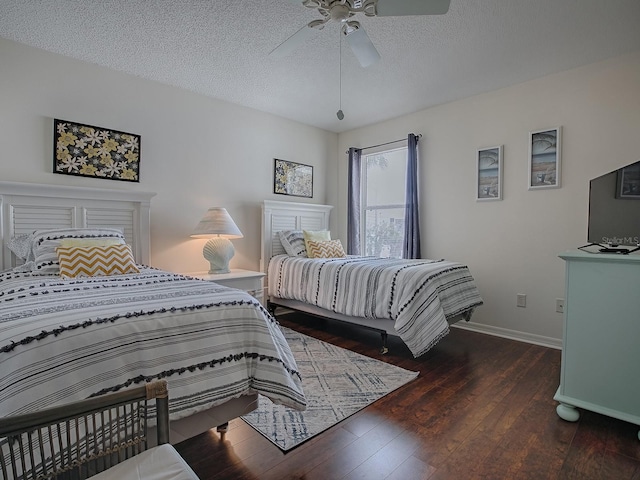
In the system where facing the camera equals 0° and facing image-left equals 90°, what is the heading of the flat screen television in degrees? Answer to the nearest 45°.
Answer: approximately 45°

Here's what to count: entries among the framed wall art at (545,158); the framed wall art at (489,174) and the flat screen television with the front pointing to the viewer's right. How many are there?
0

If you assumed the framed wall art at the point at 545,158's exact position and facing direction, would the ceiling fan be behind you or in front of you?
in front

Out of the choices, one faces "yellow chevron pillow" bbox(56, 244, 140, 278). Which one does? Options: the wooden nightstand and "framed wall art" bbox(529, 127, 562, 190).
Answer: the framed wall art

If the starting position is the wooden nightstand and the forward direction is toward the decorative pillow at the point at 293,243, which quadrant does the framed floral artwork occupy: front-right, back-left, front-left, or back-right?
back-left

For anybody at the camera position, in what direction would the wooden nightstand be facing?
facing the viewer and to the right of the viewer

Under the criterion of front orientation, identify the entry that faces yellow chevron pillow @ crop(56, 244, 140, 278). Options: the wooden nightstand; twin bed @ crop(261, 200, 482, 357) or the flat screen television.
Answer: the flat screen television

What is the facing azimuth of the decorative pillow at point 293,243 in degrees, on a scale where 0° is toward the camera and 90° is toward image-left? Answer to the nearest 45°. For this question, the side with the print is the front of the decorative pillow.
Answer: approximately 315°

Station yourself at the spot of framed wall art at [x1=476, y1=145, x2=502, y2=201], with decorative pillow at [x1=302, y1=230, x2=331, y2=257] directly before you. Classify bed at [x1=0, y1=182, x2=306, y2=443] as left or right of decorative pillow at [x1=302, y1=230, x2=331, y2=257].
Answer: left

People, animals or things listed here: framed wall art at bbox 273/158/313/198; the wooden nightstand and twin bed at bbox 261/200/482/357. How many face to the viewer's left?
0

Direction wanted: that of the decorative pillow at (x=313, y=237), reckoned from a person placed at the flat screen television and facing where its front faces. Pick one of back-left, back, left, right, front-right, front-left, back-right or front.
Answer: front-right

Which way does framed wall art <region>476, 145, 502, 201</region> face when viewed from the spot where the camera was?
facing the viewer and to the left of the viewer

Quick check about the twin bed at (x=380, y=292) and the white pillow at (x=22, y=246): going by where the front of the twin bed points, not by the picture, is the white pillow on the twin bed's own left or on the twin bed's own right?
on the twin bed's own right

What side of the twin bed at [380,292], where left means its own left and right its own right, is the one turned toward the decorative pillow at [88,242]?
right
